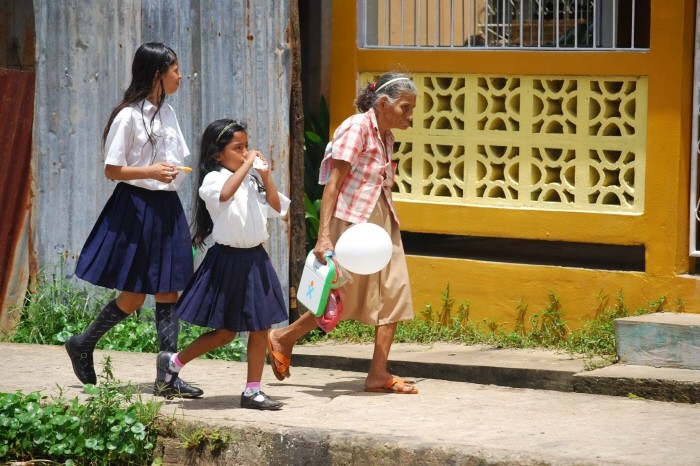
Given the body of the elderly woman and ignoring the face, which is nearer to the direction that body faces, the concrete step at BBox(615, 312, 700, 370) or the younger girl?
the concrete step

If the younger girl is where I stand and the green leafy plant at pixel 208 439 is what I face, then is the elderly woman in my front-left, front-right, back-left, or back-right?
back-left

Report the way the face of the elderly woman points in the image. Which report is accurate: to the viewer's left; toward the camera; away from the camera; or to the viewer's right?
to the viewer's right

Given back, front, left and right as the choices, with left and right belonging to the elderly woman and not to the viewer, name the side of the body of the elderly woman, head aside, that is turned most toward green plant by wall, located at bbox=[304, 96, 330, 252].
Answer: left

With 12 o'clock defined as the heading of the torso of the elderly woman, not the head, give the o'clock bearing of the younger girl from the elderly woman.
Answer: The younger girl is roughly at 5 o'clock from the elderly woman.

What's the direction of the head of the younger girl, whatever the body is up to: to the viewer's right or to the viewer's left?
to the viewer's right

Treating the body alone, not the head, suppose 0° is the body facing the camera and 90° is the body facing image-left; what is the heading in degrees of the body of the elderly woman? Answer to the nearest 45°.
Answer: approximately 270°

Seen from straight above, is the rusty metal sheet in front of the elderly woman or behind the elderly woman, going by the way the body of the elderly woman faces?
behind
